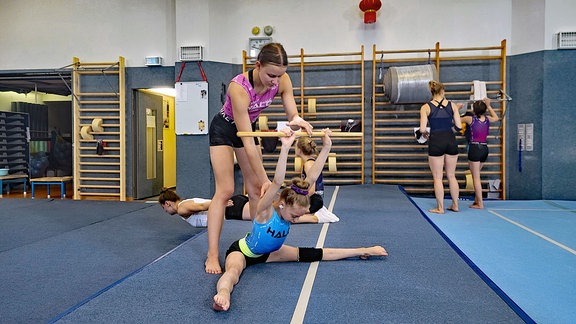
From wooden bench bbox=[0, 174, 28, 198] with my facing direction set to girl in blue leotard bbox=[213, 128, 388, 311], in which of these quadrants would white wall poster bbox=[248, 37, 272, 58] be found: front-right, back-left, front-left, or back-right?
front-left

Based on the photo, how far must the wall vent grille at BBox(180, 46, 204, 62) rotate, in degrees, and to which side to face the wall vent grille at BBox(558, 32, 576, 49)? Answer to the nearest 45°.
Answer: approximately 90° to its left

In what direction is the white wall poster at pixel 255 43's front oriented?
toward the camera

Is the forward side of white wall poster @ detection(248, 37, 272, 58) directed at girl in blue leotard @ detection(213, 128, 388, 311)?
yes

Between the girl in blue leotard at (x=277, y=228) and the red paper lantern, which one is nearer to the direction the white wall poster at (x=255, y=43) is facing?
the girl in blue leotard

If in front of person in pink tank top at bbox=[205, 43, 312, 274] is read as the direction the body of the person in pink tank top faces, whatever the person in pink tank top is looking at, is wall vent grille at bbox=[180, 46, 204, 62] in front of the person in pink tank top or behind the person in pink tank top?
behind

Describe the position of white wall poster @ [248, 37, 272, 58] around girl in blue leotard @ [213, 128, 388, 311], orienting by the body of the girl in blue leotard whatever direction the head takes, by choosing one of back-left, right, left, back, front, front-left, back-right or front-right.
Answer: back-left

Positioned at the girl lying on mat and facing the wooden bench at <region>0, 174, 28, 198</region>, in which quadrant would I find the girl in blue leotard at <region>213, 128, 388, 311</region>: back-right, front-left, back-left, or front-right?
back-left

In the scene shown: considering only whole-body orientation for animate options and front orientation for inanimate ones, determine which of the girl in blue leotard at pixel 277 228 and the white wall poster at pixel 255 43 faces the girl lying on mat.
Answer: the white wall poster

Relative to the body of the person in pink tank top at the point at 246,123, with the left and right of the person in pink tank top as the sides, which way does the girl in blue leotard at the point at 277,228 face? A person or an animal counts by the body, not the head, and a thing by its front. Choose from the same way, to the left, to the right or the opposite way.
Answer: the same way

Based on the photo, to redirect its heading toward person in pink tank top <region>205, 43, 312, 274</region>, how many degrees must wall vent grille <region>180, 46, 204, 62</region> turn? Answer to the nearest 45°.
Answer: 0° — it already faces them

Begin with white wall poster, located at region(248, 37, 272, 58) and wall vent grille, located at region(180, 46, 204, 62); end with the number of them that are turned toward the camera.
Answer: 2

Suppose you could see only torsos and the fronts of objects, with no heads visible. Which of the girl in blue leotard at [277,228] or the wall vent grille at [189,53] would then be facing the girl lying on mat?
the wall vent grille

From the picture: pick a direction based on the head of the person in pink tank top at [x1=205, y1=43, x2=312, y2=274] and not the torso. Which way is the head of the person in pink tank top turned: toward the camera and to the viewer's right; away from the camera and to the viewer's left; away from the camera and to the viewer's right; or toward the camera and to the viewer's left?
toward the camera and to the viewer's right

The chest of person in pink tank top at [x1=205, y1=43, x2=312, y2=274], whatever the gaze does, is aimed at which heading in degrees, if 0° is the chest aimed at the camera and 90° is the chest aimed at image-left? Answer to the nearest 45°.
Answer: approximately 315°

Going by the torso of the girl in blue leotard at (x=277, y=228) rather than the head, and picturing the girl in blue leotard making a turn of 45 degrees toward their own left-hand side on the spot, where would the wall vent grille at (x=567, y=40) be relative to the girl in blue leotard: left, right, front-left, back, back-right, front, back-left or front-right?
front-left

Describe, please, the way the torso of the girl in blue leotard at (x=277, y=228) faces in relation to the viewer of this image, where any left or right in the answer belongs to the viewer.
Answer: facing the viewer and to the right of the viewer

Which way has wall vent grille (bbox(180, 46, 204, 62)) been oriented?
toward the camera

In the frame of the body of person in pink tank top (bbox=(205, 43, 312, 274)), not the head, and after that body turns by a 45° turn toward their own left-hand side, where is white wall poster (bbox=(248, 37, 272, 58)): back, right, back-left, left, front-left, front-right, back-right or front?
left
